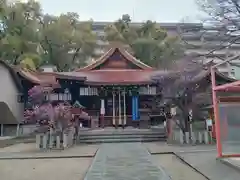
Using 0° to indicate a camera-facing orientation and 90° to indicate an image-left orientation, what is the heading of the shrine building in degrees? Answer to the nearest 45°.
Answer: approximately 0°

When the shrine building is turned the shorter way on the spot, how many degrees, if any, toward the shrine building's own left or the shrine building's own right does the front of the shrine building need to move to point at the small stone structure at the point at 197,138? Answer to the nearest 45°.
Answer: approximately 45° to the shrine building's own left

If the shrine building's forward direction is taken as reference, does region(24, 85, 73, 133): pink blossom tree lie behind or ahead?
ahead

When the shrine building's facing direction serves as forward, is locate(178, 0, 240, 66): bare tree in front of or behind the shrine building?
in front

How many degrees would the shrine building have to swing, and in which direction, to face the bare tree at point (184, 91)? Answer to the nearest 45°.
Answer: approximately 45° to its left

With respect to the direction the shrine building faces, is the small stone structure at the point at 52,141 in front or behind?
in front
